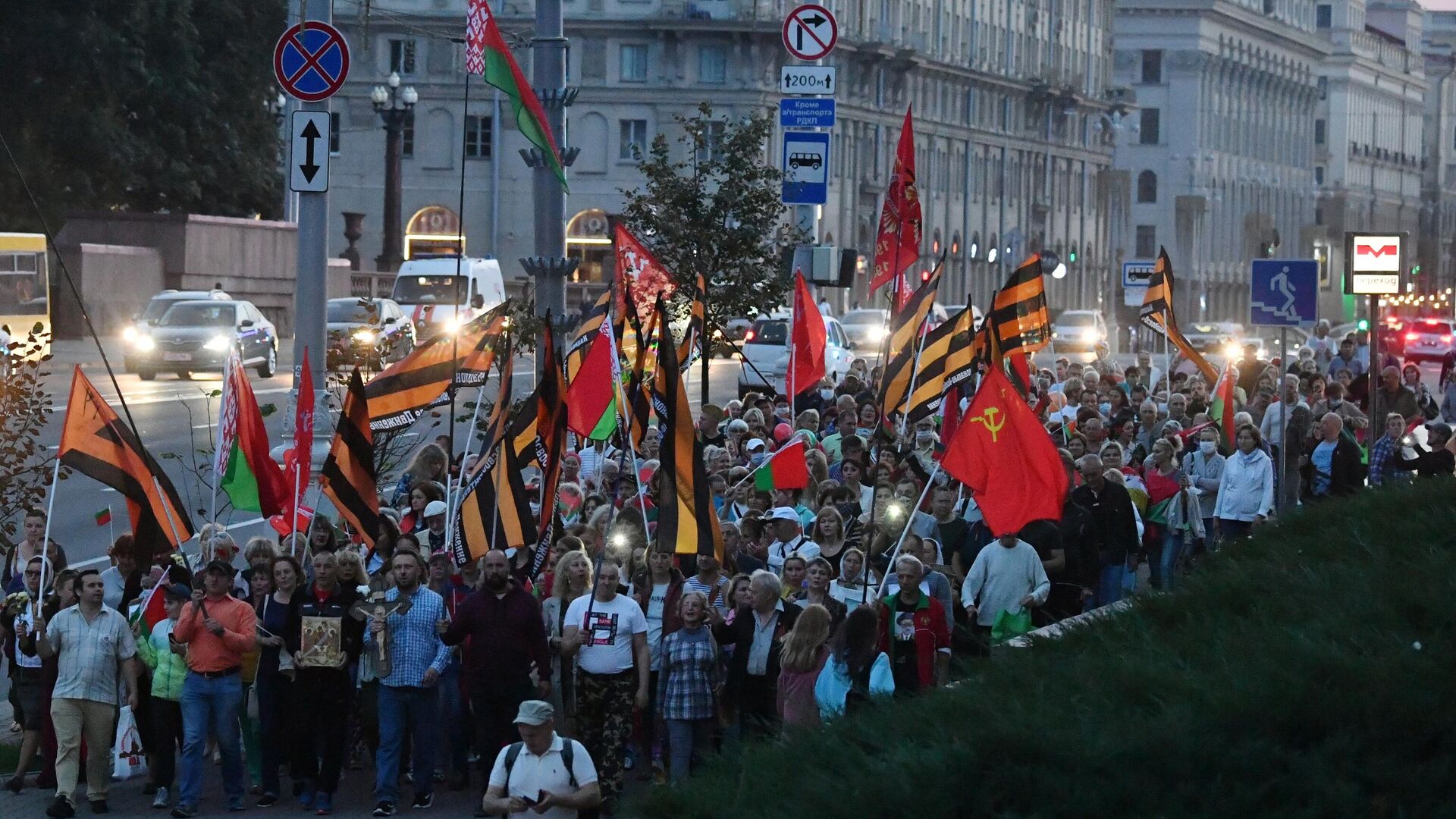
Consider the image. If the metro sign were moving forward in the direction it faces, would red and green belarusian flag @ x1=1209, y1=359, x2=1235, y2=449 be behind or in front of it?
in front

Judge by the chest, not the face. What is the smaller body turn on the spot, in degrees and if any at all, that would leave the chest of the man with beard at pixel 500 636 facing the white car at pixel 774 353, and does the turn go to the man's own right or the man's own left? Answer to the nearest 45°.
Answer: approximately 180°

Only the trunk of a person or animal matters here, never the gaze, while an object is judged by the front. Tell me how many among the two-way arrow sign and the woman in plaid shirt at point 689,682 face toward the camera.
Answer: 2

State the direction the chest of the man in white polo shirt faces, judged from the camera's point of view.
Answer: toward the camera

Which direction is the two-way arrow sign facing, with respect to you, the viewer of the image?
facing the viewer

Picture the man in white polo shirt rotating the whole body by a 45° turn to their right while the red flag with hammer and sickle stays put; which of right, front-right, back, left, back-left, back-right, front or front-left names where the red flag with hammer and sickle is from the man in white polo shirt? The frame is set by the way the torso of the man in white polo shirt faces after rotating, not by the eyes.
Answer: back

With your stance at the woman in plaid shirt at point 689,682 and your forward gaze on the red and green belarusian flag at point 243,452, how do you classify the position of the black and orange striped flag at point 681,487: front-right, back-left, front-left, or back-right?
front-right

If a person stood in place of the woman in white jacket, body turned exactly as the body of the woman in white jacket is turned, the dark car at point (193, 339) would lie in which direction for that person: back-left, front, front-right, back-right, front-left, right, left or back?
right

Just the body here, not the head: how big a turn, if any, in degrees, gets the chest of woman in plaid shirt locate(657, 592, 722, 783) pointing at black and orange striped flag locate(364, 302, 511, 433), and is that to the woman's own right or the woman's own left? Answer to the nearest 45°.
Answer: approximately 135° to the woman's own right

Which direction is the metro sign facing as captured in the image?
toward the camera

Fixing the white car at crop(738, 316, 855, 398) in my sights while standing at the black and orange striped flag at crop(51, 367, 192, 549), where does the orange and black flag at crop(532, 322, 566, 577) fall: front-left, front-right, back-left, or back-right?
front-right

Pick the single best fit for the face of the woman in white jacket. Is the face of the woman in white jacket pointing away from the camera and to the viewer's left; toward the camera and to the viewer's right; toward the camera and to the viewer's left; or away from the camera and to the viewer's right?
toward the camera and to the viewer's left

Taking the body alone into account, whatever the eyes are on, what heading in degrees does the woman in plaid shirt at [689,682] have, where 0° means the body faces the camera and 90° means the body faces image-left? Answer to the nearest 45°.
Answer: approximately 0°

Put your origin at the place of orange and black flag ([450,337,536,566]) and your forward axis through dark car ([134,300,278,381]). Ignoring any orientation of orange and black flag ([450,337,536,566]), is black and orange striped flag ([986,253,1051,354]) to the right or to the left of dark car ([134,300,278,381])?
right
